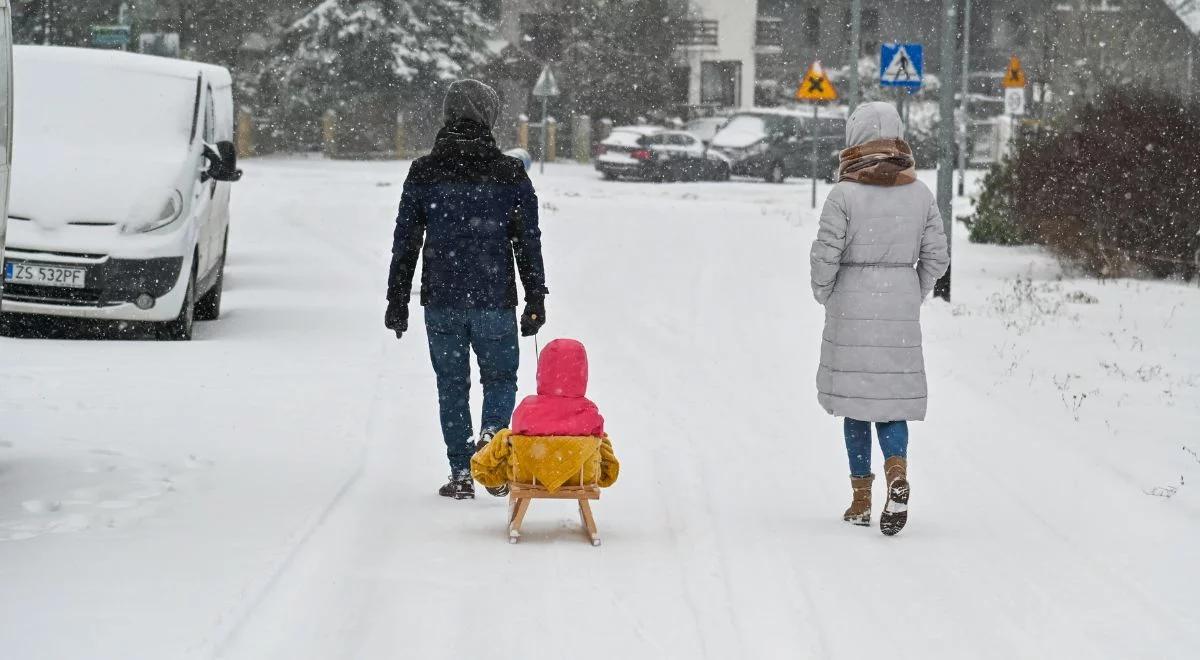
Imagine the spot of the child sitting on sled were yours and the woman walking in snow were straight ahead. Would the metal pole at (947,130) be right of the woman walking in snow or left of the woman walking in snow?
left

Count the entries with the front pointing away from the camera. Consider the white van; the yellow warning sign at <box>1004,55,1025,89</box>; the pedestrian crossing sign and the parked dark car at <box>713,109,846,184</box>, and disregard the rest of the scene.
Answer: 0

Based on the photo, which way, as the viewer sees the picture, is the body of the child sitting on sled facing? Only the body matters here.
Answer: away from the camera

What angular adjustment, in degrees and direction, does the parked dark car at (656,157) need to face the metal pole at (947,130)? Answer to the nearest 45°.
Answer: approximately 135° to its right

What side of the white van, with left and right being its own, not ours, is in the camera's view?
front

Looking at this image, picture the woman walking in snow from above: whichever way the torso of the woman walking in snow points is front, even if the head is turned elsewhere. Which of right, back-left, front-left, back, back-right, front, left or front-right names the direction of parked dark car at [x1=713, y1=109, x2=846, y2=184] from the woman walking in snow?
front

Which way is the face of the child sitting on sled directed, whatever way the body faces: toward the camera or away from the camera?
away from the camera

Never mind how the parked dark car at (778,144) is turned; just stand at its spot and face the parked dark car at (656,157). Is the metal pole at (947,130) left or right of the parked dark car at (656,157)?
left

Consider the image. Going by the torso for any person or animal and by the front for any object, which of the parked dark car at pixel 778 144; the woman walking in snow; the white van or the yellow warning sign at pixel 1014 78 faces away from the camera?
the woman walking in snow

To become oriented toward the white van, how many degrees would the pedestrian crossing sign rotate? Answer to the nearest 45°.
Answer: approximately 45° to its right

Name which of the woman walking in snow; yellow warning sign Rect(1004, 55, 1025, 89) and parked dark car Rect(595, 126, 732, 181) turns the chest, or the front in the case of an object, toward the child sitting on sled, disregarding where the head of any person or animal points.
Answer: the yellow warning sign

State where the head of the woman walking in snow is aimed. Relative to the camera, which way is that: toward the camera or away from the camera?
away from the camera

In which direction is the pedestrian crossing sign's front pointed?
toward the camera

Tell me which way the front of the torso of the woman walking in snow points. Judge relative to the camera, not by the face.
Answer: away from the camera

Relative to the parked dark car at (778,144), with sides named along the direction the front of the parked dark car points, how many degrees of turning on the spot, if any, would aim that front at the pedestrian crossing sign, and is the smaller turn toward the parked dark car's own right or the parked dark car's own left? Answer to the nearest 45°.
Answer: approximately 45° to the parked dark car's own left

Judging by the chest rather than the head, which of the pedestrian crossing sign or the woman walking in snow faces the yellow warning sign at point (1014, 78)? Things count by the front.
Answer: the woman walking in snow
